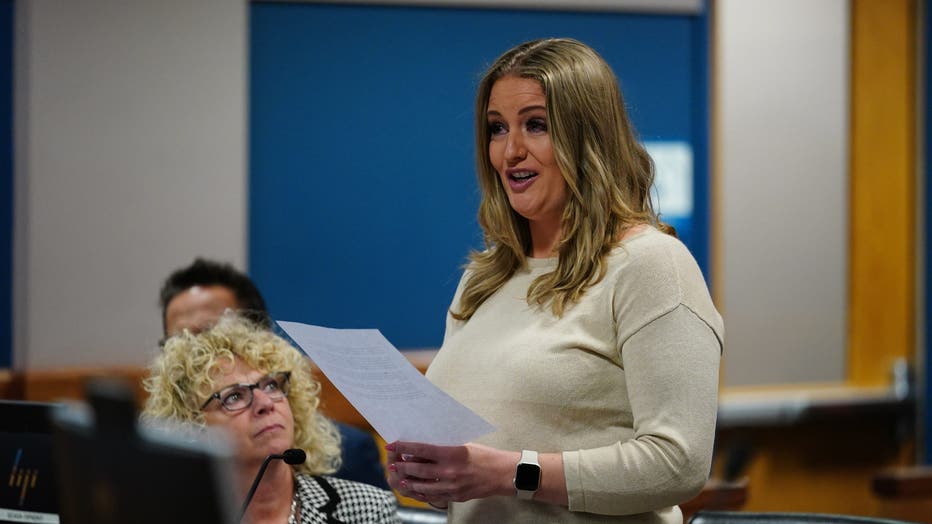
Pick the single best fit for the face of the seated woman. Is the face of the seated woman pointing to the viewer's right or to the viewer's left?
to the viewer's right

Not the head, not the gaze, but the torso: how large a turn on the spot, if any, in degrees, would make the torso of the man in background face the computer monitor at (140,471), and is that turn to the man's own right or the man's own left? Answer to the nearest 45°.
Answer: approximately 45° to the man's own left

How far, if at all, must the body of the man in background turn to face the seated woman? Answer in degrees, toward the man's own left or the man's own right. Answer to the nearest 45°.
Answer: approximately 45° to the man's own left

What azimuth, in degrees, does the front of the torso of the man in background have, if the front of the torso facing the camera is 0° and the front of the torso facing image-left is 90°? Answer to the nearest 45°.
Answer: approximately 45°
